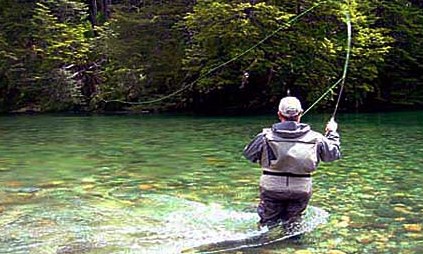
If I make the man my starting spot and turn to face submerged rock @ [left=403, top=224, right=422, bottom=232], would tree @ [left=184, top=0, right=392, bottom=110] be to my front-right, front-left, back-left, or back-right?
front-left

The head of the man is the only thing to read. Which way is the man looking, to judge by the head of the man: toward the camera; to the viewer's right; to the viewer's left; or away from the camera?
away from the camera

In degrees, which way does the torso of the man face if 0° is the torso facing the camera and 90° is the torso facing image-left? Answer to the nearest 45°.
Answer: approximately 180°

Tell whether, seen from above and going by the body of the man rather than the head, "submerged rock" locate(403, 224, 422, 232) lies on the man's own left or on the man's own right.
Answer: on the man's own right

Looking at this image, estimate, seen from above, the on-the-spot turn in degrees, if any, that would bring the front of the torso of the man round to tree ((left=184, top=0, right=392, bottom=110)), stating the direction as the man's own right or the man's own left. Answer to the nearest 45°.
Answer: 0° — they already face it

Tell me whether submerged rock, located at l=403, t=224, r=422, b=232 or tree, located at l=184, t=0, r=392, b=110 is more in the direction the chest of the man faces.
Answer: the tree
